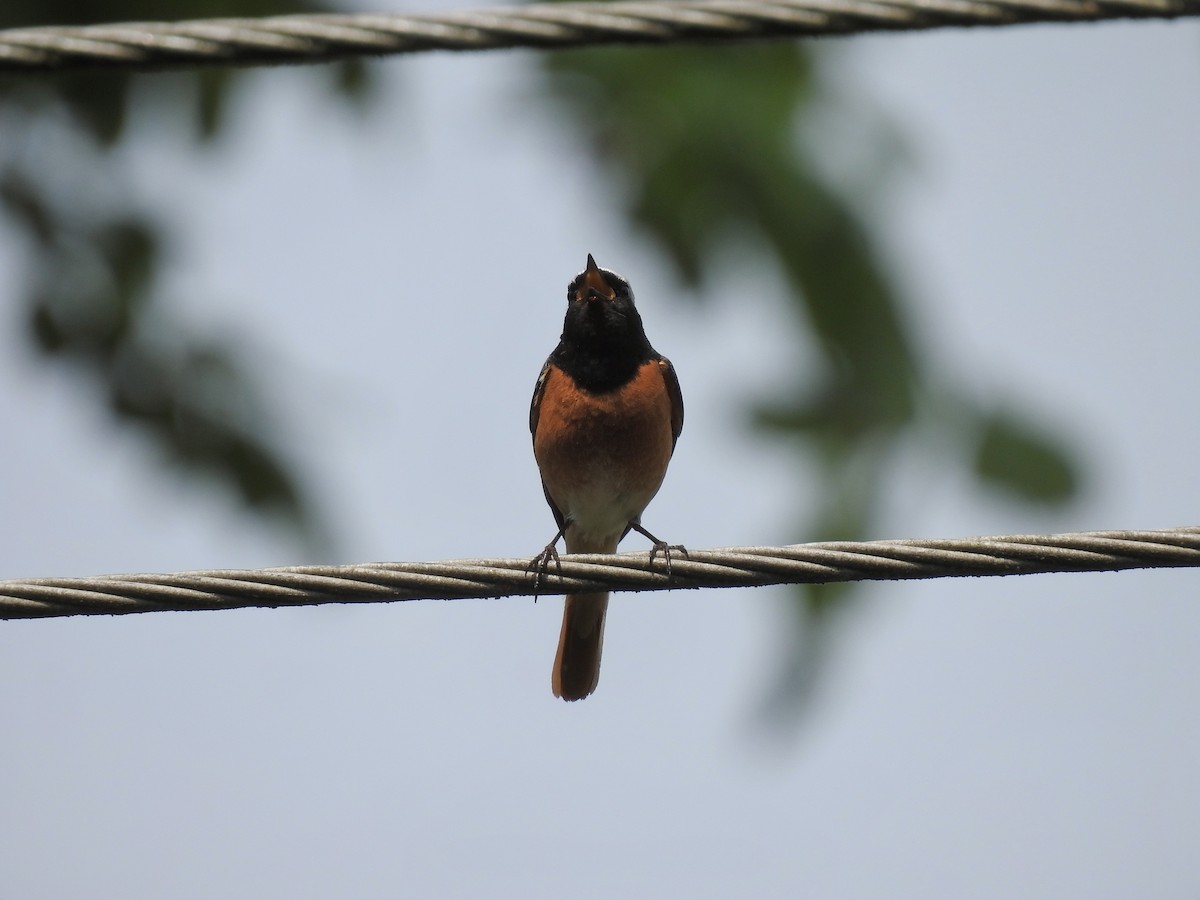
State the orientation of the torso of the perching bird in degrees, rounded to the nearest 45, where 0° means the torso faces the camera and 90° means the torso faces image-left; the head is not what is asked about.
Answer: approximately 0°
